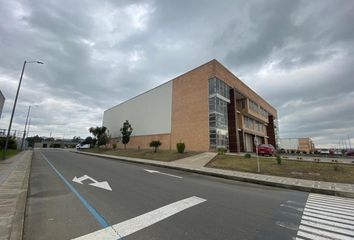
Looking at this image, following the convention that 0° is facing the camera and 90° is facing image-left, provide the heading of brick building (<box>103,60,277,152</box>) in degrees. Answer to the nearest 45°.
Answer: approximately 315°
